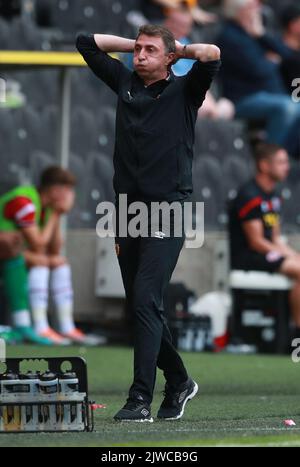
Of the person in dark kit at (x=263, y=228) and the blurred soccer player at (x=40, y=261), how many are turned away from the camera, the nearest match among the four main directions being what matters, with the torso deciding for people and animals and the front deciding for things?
0

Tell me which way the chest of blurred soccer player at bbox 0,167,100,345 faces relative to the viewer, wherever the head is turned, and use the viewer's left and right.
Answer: facing the viewer and to the right of the viewer

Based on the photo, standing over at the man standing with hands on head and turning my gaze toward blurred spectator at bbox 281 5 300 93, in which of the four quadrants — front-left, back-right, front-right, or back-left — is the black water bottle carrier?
back-left

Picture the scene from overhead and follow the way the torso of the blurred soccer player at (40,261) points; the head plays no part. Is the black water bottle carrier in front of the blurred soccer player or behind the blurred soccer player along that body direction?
in front

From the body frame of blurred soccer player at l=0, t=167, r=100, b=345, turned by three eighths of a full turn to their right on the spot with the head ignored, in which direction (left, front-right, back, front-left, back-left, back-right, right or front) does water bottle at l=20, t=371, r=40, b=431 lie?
left

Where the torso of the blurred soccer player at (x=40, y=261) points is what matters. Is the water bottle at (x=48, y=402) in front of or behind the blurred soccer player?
in front
